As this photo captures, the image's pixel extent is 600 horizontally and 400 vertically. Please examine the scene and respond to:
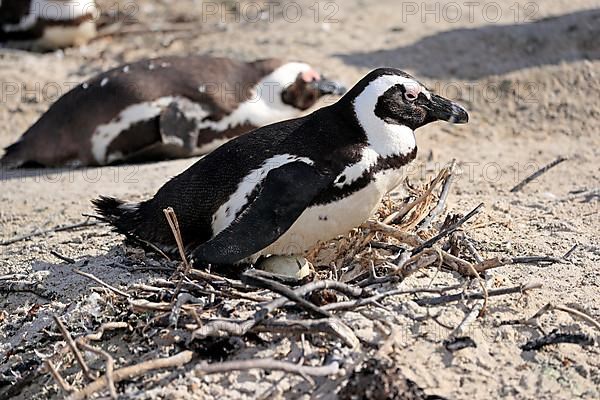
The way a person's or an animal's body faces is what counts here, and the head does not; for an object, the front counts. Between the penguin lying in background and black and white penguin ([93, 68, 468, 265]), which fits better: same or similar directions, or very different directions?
same or similar directions

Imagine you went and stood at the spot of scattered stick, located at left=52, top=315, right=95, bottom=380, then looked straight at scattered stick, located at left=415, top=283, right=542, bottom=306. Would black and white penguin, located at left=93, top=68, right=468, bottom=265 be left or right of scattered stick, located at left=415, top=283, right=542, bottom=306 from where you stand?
left

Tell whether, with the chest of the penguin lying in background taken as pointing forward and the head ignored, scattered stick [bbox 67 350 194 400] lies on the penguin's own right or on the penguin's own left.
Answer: on the penguin's own right

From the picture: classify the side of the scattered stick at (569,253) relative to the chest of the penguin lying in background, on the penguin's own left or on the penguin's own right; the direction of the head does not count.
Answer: on the penguin's own right

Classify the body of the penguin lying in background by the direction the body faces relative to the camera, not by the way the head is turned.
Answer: to the viewer's right

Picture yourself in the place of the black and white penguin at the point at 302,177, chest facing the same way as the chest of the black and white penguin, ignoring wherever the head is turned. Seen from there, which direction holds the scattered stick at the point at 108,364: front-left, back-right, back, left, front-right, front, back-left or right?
back-right

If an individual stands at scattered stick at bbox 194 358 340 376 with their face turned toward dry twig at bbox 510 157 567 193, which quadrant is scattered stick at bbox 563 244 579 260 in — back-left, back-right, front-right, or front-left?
front-right

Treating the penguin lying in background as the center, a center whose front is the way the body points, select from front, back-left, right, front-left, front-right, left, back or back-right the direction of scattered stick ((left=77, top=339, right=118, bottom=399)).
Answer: right

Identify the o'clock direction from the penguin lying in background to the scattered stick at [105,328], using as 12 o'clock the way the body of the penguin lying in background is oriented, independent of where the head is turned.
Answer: The scattered stick is roughly at 3 o'clock from the penguin lying in background.

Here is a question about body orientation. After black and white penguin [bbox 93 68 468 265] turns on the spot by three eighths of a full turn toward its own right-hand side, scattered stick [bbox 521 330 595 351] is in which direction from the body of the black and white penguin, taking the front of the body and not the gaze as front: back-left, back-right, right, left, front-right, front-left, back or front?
left

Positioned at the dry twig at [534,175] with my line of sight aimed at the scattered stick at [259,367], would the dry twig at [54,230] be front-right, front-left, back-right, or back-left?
front-right

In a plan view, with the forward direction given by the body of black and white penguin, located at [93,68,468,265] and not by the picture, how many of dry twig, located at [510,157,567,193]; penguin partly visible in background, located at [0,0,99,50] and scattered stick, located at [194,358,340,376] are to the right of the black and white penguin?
1

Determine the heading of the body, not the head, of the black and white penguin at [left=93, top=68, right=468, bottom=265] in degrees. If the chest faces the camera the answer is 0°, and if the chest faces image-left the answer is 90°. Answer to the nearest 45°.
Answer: approximately 270°

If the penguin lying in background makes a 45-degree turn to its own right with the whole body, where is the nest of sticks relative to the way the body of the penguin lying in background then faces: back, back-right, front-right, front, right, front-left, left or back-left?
front-right
